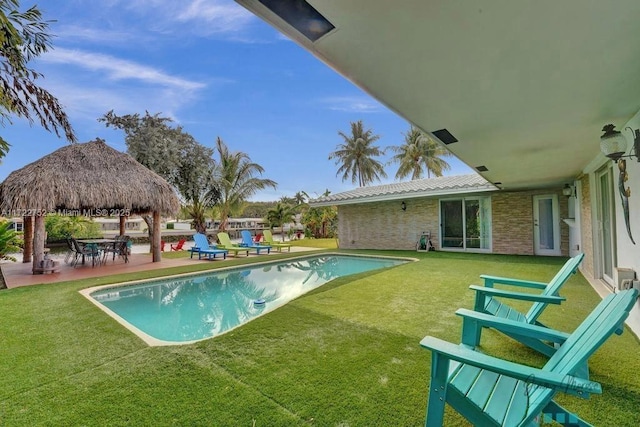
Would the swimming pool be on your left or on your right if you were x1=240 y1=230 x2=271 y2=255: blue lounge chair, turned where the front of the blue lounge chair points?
on your right

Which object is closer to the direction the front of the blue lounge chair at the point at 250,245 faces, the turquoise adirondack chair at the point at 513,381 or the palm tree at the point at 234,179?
the turquoise adirondack chair

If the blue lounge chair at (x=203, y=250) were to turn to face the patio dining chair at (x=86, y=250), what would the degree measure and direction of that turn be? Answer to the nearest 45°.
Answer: approximately 135° to its right

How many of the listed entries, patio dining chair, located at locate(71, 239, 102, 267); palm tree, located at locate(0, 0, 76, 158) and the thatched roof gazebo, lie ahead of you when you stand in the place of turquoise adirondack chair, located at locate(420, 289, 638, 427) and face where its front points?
3

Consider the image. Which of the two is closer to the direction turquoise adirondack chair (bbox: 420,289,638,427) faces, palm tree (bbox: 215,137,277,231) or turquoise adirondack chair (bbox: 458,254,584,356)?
the palm tree

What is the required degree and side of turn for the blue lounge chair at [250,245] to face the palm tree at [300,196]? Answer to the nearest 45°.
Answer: approximately 135° to its left

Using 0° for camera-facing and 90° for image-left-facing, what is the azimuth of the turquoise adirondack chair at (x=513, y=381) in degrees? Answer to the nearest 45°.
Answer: approximately 90°

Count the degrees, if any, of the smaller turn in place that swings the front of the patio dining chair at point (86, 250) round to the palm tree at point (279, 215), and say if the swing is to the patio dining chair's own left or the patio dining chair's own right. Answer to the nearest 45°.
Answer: approximately 45° to the patio dining chair's own left

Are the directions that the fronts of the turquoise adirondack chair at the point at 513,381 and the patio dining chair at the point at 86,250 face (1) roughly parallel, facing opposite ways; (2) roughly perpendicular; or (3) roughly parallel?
roughly perpendicular

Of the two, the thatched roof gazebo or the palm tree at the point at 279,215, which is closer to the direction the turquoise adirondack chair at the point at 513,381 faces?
the thatched roof gazebo

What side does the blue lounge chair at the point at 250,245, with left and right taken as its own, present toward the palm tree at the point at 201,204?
back
